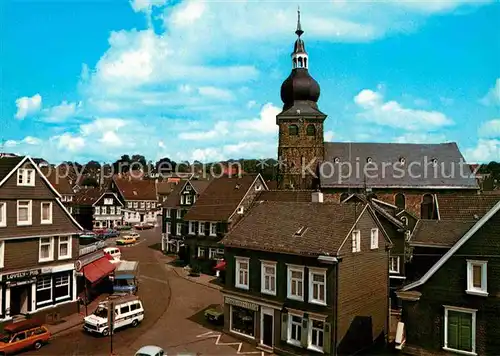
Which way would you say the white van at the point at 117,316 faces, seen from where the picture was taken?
facing the viewer and to the left of the viewer

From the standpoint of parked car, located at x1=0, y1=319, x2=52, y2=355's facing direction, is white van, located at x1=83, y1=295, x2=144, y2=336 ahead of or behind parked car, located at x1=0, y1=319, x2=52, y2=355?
behind

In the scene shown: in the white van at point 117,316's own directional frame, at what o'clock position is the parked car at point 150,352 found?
The parked car is roughly at 10 o'clock from the white van.

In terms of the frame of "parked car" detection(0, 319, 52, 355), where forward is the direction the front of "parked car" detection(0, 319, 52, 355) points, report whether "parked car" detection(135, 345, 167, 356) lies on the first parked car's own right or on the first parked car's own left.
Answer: on the first parked car's own left
